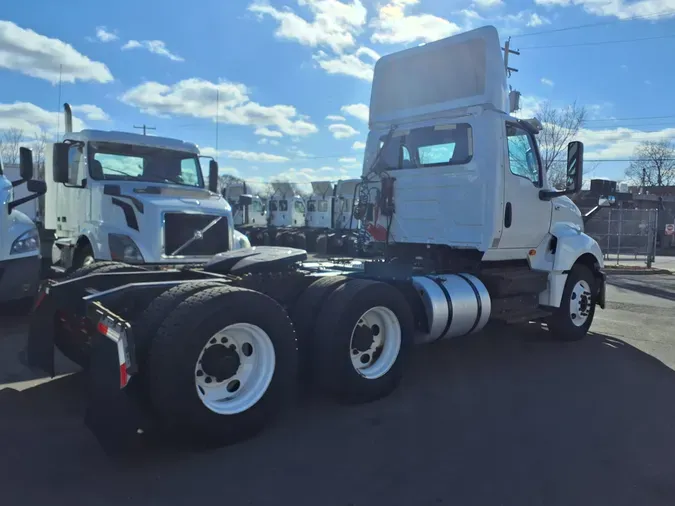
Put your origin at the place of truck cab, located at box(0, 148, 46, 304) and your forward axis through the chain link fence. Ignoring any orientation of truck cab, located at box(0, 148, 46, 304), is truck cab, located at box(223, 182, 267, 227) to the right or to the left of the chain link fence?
left

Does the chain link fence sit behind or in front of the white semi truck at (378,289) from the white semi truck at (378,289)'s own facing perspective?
in front

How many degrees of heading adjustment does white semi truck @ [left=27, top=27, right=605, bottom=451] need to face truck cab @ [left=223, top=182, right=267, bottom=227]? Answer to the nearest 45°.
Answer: approximately 45° to its left

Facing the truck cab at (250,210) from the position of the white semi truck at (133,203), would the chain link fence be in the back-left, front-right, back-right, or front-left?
front-right

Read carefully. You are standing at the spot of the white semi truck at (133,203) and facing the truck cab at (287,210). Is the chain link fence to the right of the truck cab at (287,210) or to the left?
right

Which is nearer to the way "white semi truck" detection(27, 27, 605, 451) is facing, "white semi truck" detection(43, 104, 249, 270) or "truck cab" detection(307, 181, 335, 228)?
the truck cab

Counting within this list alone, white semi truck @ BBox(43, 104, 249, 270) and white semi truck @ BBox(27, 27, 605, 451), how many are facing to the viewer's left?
0

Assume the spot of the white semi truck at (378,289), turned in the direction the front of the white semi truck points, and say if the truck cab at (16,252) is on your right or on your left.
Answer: on your left

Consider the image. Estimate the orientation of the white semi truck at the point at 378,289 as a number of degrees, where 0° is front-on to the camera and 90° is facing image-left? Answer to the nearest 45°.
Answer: approximately 225°

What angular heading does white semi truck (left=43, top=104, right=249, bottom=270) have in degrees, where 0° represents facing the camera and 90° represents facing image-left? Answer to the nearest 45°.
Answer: approximately 315°

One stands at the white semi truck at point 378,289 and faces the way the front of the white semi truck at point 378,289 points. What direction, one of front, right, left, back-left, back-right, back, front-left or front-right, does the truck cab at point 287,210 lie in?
front-left
